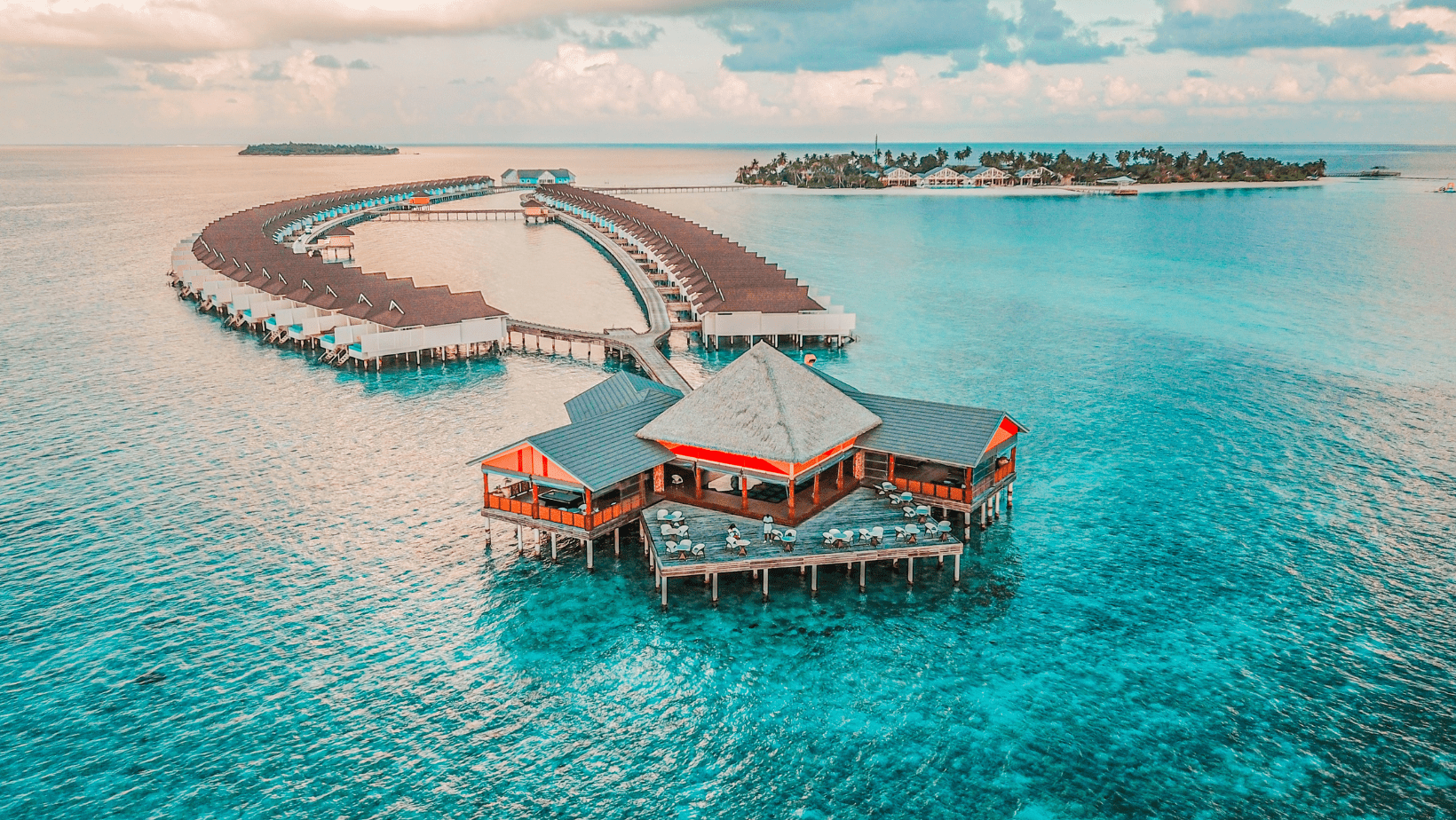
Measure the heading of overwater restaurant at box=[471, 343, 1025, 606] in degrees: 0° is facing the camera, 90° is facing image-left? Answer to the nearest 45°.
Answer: approximately 0°
